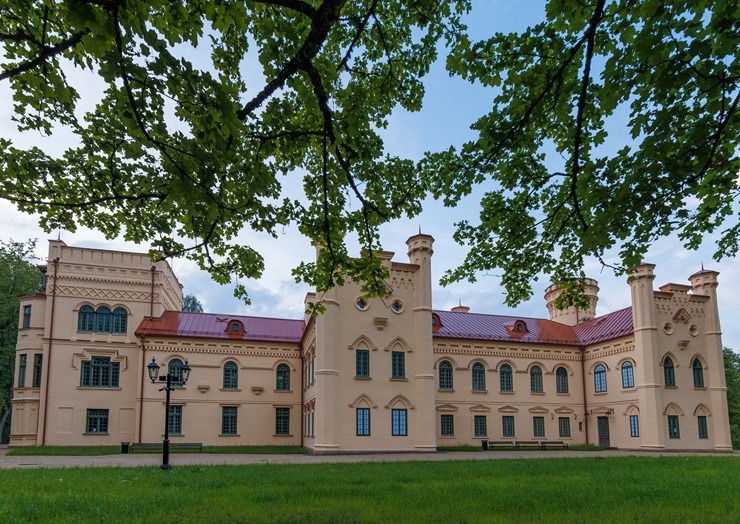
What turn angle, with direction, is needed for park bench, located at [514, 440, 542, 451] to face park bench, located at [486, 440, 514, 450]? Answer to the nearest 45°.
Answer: approximately 45° to its right

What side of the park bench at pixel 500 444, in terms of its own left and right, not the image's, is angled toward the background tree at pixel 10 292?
right

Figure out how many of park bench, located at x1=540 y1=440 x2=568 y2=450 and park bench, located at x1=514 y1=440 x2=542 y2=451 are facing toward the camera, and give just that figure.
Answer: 2

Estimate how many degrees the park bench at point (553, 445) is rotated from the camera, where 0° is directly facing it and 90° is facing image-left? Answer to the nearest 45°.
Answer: approximately 0°

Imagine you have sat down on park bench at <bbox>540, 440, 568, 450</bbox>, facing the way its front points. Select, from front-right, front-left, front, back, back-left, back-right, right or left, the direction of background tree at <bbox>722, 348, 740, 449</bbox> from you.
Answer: back-left

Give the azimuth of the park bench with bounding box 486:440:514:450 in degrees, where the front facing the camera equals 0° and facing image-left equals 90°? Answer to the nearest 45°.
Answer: approximately 0°
